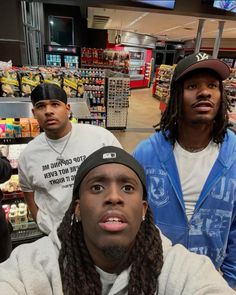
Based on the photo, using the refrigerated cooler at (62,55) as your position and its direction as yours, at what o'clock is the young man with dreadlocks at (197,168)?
The young man with dreadlocks is roughly at 12 o'clock from the refrigerated cooler.

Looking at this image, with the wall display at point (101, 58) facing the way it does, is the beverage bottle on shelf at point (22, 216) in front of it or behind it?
in front

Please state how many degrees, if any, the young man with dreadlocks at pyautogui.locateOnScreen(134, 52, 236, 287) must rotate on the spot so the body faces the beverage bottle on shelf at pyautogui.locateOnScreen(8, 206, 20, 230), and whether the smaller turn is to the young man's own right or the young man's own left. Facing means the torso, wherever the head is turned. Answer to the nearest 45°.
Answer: approximately 90° to the young man's own right

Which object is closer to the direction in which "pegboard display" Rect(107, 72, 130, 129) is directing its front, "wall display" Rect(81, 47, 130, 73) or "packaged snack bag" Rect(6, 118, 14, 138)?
the packaged snack bag

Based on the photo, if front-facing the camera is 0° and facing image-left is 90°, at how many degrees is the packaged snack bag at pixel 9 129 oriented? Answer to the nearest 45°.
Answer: approximately 0°

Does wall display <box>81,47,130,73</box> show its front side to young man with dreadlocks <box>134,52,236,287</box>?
yes

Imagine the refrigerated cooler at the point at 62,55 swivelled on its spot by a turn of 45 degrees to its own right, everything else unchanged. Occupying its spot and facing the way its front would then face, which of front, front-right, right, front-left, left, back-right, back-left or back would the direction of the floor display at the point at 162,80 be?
left
